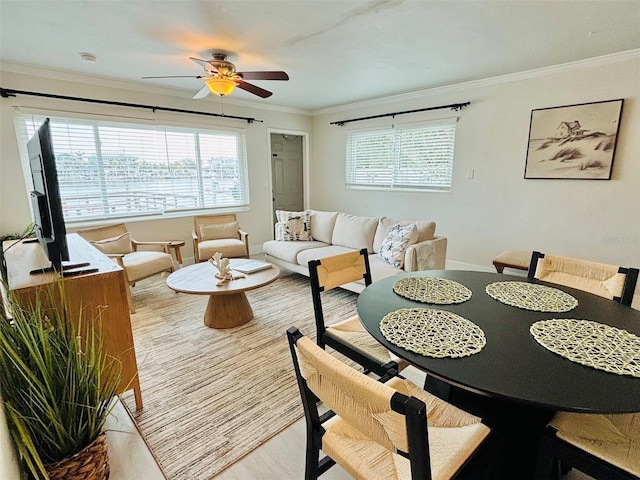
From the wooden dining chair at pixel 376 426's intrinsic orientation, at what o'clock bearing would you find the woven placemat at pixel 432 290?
The woven placemat is roughly at 11 o'clock from the wooden dining chair.

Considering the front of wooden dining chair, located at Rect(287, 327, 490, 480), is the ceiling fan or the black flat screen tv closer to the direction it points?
the ceiling fan

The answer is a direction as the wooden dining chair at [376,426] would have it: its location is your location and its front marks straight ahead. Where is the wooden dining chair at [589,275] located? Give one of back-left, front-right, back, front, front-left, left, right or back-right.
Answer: front

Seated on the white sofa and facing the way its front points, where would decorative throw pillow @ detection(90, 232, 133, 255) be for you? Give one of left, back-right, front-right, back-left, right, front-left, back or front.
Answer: front-right

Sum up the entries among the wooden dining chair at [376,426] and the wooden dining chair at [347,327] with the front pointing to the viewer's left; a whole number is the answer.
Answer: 0

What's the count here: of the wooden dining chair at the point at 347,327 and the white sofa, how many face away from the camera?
0

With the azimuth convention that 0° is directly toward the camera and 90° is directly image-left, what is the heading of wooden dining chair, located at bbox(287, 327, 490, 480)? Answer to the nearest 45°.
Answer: approximately 225°

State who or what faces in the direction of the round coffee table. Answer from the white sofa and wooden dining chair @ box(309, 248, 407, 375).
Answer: the white sofa

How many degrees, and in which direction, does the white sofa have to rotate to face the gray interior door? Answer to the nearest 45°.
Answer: approximately 90° to its right

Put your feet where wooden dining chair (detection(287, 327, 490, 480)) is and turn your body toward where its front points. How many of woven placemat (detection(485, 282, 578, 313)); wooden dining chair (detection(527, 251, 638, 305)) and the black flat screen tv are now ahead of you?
2

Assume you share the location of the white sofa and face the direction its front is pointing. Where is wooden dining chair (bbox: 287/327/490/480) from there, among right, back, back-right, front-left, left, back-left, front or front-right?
front-left

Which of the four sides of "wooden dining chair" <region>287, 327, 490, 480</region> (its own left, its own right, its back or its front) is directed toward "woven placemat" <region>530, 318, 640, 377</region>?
front

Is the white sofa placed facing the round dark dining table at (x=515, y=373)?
no

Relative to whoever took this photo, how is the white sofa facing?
facing the viewer and to the left of the viewer

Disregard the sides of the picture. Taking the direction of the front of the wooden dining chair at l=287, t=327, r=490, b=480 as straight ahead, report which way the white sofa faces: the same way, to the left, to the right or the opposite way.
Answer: the opposite way

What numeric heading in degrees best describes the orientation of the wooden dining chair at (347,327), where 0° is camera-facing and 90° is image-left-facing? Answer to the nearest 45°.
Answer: approximately 315°

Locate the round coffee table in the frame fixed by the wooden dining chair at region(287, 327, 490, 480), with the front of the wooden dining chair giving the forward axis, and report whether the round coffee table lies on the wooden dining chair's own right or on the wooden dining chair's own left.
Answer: on the wooden dining chair's own left

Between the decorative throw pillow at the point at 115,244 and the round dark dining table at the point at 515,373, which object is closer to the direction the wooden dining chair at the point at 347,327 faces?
the round dark dining table
